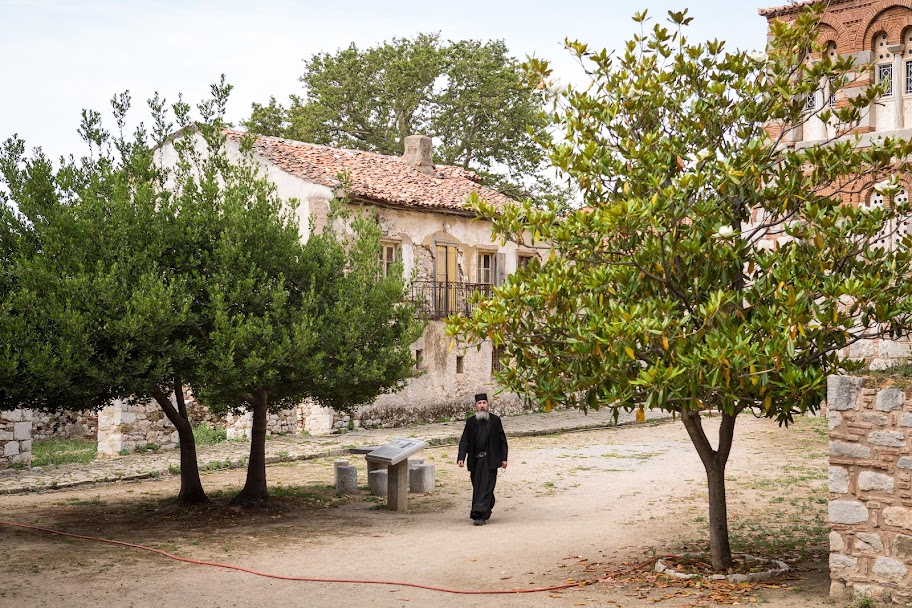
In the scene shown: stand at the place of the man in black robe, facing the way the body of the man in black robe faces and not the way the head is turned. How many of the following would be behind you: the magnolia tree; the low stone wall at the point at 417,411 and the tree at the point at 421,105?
2

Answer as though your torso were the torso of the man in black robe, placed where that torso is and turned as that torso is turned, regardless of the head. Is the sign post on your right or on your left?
on your right

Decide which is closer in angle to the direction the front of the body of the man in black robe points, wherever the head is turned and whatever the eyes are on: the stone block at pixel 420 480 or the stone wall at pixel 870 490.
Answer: the stone wall

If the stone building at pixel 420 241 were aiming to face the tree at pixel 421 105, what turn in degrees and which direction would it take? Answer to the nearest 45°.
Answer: approximately 135° to its left

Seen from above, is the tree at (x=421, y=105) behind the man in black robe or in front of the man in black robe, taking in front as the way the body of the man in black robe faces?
behind

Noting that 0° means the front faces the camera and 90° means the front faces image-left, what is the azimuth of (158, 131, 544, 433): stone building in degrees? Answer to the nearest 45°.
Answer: approximately 315°

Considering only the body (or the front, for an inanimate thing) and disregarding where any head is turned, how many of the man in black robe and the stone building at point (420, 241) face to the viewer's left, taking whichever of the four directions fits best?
0

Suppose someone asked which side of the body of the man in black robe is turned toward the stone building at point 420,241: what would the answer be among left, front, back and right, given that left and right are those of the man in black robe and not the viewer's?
back

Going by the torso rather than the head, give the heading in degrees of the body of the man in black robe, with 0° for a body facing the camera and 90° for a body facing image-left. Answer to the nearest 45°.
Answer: approximately 0°

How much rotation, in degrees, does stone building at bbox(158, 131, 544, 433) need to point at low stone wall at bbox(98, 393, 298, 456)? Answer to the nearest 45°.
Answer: approximately 90° to its right

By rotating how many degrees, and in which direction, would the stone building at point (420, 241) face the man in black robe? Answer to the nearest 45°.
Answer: approximately 45° to its right

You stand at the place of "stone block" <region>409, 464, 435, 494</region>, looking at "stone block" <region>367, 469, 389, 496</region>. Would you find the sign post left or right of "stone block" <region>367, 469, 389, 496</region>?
left

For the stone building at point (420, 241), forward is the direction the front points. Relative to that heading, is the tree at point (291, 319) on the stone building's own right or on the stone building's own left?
on the stone building's own right

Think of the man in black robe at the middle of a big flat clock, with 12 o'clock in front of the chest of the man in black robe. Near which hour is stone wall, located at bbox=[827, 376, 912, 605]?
The stone wall is roughly at 11 o'clock from the man in black robe.

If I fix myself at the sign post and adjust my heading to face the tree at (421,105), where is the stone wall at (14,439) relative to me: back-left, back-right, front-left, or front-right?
front-left

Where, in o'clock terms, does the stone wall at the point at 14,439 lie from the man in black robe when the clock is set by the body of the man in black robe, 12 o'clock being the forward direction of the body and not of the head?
The stone wall is roughly at 4 o'clock from the man in black robe.
